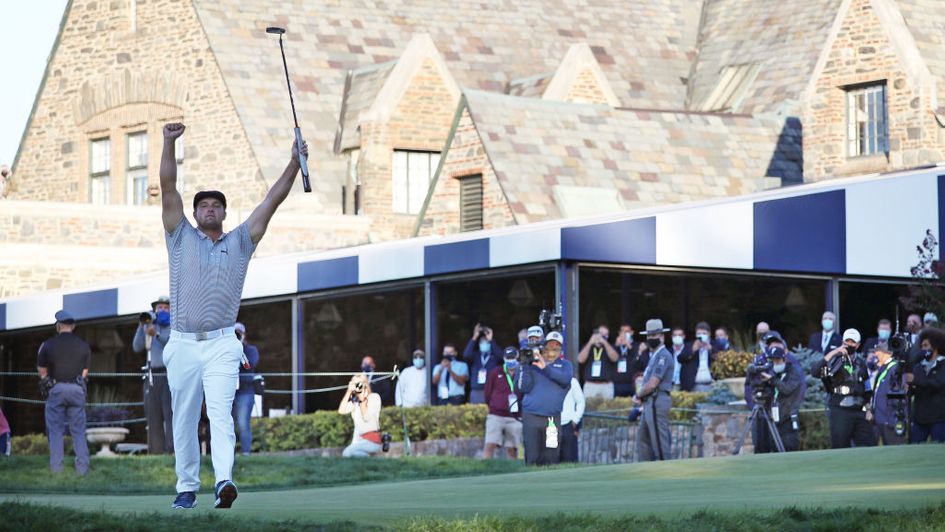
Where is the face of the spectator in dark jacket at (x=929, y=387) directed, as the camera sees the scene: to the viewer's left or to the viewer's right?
to the viewer's left

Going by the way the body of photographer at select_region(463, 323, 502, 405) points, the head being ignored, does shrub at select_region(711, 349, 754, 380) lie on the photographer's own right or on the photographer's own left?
on the photographer's own left

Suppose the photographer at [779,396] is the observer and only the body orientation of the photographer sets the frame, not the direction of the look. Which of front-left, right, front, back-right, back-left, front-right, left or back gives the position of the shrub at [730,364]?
back-right

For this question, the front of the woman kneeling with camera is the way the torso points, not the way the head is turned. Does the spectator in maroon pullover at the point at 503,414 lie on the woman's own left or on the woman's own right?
on the woman's own left

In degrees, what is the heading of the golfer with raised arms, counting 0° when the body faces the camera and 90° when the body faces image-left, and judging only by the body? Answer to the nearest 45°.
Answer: approximately 0°

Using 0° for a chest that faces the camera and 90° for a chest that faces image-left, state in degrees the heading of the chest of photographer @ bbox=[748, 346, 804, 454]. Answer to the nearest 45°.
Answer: approximately 45°
